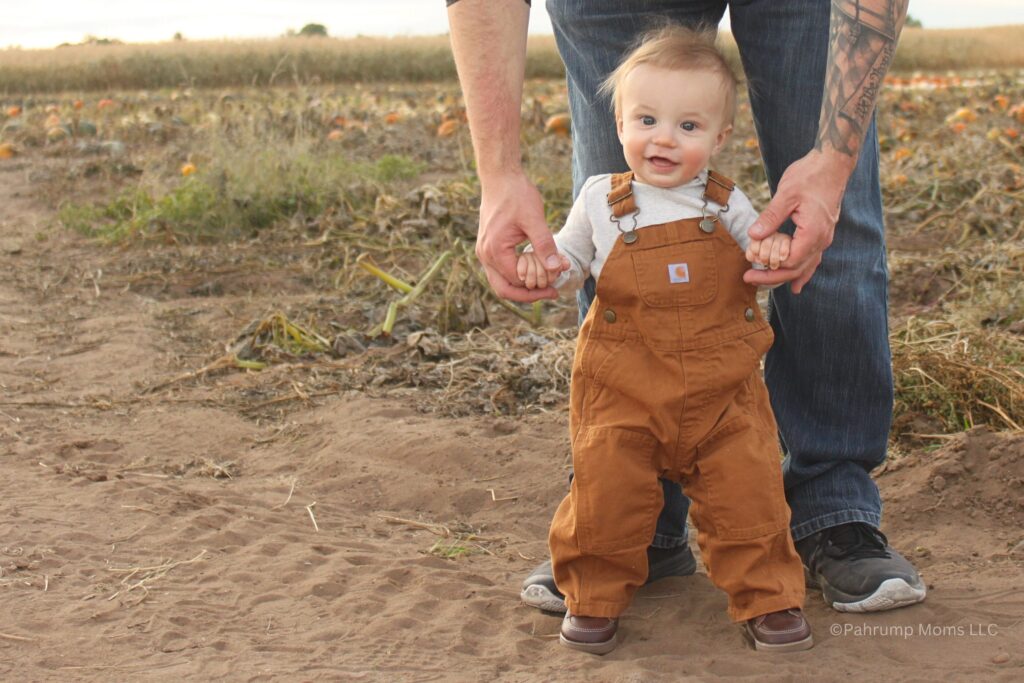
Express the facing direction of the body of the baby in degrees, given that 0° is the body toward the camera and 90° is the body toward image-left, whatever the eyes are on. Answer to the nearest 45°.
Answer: approximately 0°

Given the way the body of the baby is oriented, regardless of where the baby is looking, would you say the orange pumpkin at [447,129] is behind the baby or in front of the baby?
behind

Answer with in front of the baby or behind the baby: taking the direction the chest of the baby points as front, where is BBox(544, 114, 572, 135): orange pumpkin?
behind
